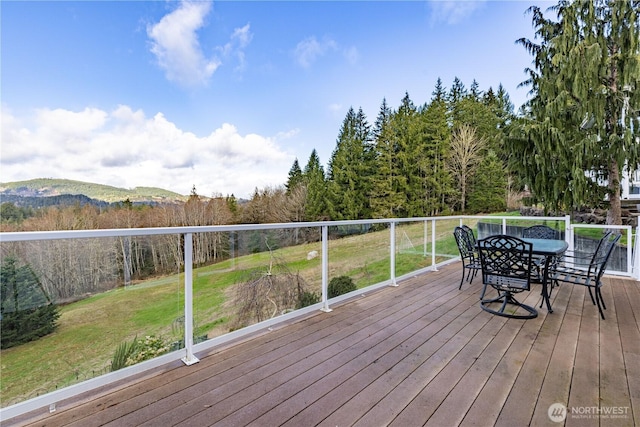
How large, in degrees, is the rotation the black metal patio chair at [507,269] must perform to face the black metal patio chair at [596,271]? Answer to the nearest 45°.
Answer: approximately 45° to its right

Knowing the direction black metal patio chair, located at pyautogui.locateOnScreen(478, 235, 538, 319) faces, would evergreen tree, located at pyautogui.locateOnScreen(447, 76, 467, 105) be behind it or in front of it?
in front

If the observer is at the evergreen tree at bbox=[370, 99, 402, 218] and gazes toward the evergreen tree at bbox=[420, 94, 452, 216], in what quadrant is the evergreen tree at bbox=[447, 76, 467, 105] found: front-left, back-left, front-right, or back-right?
front-left

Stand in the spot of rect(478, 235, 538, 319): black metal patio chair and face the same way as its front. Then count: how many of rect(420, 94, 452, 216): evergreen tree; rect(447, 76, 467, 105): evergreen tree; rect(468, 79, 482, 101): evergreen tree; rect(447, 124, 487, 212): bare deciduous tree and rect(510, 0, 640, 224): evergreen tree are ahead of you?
5

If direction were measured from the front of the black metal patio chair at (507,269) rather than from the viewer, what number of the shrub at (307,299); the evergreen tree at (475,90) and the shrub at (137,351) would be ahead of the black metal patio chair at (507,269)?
1

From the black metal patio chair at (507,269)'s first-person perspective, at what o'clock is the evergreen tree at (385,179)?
The evergreen tree is roughly at 11 o'clock from the black metal patio chair.

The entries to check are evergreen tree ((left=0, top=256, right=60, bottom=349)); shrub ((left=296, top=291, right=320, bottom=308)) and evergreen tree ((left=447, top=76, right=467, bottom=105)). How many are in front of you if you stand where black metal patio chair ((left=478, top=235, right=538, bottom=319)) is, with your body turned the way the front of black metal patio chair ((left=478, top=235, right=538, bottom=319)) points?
1

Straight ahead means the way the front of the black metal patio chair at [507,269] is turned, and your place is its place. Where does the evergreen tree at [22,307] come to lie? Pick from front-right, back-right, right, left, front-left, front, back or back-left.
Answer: back-left

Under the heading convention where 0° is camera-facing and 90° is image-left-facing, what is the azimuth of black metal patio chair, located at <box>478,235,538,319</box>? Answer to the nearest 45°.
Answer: approximately 180°

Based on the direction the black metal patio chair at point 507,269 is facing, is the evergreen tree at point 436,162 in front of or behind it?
in front

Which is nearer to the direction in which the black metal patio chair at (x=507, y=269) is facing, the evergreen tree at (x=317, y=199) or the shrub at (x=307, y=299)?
the evergreen tree

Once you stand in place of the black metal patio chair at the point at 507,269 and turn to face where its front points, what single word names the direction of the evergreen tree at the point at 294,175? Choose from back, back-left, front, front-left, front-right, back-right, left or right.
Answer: front-left

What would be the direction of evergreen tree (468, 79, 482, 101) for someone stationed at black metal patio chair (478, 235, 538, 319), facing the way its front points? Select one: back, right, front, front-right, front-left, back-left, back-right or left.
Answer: front

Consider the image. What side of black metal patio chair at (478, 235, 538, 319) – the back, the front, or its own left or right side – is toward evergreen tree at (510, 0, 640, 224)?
front

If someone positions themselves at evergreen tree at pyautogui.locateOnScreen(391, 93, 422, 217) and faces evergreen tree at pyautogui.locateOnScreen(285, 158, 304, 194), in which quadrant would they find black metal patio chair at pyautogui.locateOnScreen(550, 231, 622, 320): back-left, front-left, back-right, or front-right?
back-left

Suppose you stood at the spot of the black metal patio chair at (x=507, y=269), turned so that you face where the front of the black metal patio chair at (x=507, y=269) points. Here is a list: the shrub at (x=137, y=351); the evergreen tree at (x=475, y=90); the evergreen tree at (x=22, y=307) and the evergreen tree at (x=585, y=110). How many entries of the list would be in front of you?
2
